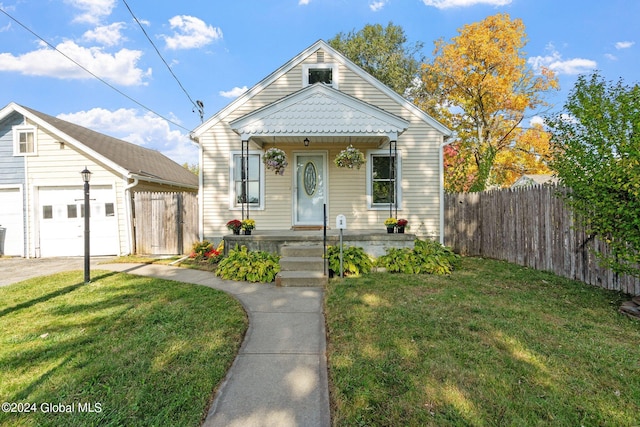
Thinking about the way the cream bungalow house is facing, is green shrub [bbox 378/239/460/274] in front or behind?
in front

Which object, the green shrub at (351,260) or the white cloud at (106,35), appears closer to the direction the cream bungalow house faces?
the green shrub

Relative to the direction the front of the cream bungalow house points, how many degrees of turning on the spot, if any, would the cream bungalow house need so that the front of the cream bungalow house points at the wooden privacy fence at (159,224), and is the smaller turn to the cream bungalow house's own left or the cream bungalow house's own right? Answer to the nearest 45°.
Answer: approximately 90° to the cream bungalow house's own right

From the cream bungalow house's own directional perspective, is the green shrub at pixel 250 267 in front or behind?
in front

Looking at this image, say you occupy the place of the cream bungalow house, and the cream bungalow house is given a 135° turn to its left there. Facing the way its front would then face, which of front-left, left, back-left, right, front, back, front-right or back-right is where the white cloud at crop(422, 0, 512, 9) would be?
front

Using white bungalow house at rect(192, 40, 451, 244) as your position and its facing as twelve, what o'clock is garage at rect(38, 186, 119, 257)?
The garage is roughly at 3 o'clock from the white bungalow house.

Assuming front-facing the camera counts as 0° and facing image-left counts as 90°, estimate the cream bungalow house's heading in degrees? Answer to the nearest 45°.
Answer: approximately 0°

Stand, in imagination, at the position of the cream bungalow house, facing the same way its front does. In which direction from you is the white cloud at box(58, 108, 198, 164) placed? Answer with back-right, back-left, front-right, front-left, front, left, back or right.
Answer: back-right

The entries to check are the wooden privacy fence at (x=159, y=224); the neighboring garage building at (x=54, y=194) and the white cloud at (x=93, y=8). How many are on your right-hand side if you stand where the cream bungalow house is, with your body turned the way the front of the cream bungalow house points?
3

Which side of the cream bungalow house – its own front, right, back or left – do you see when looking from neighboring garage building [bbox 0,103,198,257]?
right

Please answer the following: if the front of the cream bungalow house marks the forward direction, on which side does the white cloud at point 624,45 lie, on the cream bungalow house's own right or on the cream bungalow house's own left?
on the cream bungalow house's own left

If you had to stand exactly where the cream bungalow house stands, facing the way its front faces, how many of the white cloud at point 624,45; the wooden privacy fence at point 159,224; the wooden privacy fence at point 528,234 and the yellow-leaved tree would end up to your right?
1
